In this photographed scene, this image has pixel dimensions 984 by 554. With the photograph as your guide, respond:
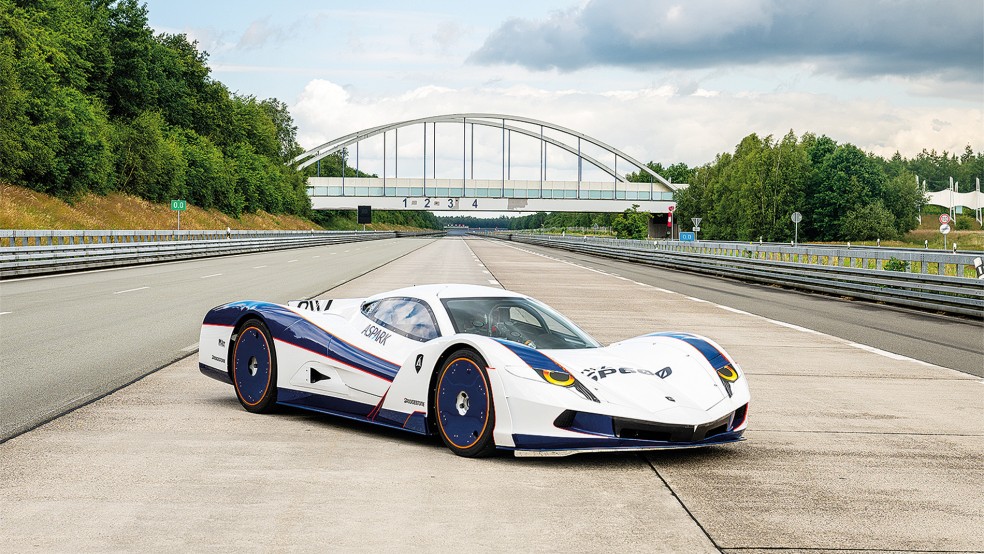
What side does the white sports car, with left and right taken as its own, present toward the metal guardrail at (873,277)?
left

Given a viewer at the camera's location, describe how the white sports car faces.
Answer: facing the viewer and to the right of the viewer
